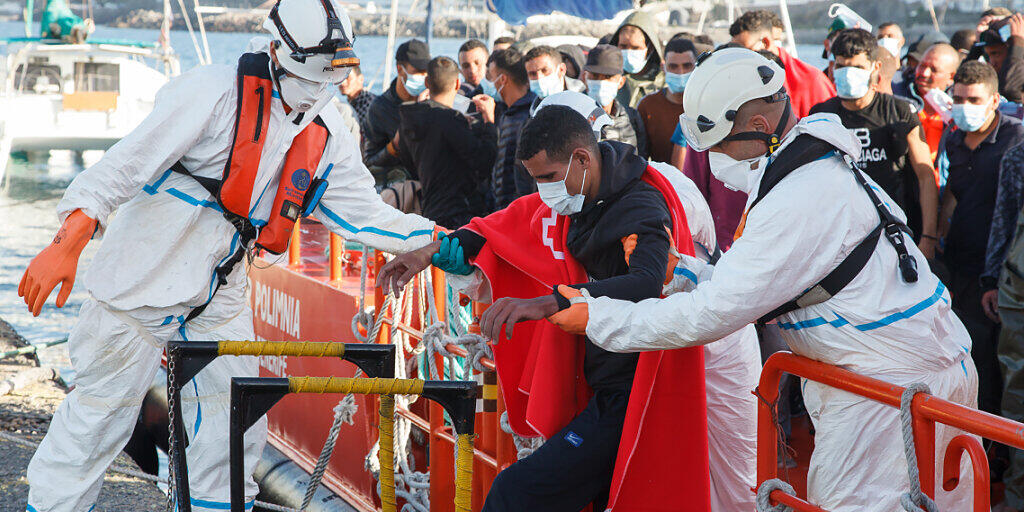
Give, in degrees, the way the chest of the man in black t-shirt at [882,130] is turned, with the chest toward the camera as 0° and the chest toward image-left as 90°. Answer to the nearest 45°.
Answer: approximately 0°

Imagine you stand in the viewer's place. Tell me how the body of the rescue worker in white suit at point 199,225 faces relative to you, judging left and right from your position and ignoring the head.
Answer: facing the viewer and to the right of the viewer

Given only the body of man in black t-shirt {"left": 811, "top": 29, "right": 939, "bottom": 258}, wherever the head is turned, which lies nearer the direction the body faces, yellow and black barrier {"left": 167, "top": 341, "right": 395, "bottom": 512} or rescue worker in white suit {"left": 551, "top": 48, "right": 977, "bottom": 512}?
the rescue worker in white suit

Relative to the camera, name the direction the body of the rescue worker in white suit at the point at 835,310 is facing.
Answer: to the viewer's left

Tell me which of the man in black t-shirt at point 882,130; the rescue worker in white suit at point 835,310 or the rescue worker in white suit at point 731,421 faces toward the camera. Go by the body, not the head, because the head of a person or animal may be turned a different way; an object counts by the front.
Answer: the man in black t-shirt

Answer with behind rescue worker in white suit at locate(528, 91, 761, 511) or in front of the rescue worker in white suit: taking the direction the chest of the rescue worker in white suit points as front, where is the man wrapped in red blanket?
in front

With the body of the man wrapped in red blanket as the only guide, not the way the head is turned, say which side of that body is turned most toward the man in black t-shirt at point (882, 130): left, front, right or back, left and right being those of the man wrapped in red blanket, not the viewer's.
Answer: back

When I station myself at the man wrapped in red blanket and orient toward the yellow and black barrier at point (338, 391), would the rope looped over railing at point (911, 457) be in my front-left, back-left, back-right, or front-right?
back-left

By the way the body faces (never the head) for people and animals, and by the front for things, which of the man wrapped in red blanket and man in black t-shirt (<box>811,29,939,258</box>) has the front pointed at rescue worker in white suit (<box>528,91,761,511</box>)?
the man in black t-shirt

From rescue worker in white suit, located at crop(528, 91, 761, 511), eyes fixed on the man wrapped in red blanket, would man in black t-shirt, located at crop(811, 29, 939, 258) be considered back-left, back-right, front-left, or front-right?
back-right

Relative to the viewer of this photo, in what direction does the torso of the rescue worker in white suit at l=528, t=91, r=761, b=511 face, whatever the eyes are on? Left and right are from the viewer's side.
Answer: facing to the left of the viewer

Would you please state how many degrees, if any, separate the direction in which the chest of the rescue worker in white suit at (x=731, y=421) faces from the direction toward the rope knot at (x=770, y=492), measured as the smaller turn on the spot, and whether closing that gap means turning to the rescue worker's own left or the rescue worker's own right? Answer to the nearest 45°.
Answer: approximately 90° to the rescue worker's own left

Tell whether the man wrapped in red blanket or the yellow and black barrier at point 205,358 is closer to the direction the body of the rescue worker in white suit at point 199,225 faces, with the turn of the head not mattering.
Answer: the man wrapped in red blanket

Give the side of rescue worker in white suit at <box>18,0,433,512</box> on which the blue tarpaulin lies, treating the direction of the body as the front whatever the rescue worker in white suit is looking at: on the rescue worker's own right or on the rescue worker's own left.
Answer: on the rescue worker's own left

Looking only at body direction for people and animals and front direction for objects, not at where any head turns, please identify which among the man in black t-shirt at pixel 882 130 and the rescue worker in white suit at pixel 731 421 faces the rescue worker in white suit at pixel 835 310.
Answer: the man in black t-shirt
